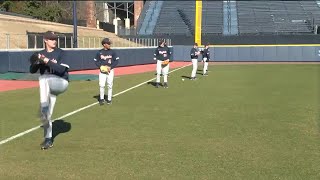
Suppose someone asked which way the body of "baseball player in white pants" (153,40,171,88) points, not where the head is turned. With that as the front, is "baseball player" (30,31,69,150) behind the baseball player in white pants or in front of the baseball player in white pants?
in front

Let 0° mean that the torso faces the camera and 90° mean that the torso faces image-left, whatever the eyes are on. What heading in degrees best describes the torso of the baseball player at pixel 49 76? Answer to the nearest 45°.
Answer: approximately 0°

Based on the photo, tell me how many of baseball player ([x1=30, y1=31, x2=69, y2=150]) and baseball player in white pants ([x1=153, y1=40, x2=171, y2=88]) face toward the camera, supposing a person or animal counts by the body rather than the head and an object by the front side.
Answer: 2

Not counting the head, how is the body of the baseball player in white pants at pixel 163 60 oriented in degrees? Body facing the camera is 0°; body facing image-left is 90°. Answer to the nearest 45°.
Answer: approximately 0°

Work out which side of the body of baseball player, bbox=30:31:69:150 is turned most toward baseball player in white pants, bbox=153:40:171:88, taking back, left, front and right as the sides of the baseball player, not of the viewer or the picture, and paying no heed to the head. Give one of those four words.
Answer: back
